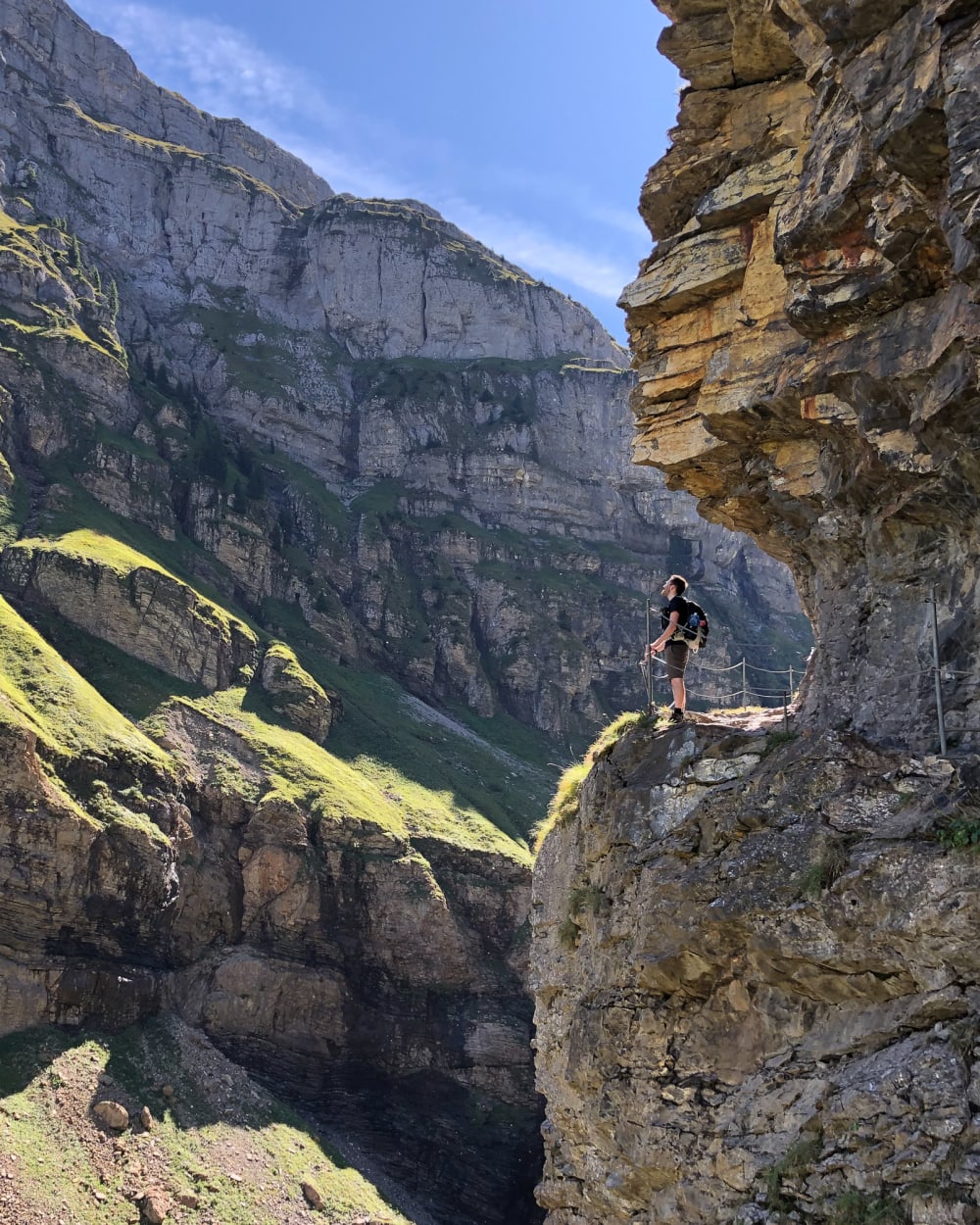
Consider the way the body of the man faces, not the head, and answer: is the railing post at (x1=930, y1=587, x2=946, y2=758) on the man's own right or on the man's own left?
on the man's own left

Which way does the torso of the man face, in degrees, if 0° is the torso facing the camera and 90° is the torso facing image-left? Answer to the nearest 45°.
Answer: approximately 90°

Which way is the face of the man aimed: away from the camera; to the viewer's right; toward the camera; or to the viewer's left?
to the viewer's left
